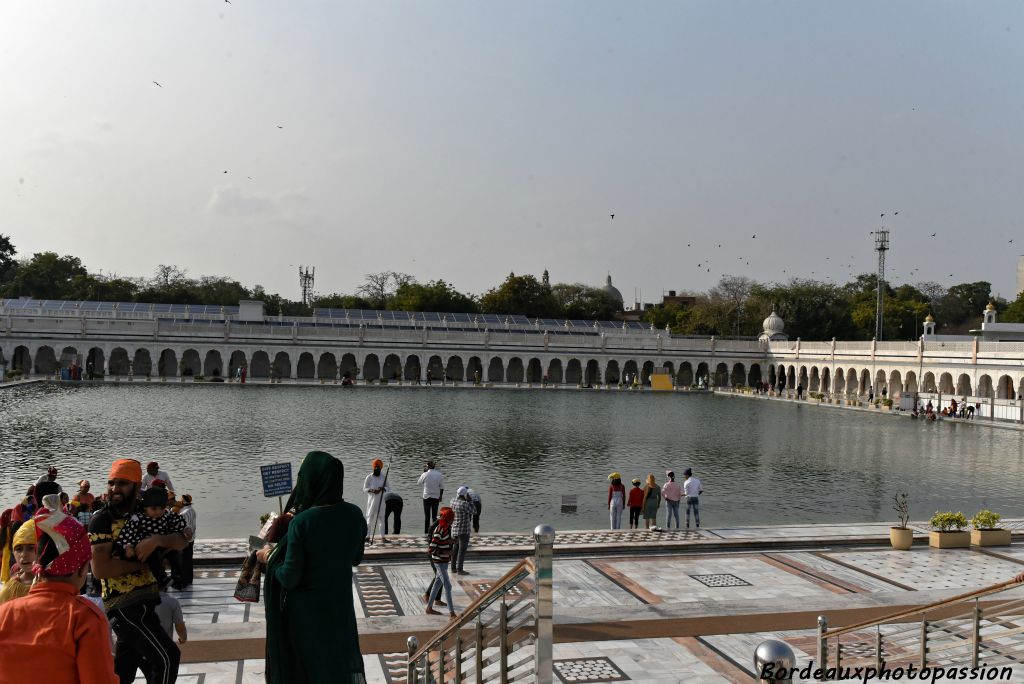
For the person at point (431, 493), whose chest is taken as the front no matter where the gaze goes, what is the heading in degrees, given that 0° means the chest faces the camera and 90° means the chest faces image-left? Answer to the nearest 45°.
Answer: approximately 180°

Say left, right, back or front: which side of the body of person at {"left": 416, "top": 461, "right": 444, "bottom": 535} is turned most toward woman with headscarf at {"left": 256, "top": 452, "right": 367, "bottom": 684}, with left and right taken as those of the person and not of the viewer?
back

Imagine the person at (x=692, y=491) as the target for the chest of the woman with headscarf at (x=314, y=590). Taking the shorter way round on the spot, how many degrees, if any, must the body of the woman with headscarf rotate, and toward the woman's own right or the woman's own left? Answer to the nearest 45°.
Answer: approximately 90° to the woman's own right

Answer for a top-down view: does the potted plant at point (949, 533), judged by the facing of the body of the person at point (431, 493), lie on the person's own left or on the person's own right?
on the person's own right

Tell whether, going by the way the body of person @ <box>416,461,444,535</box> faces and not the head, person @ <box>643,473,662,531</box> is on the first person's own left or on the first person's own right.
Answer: on the first person's own right

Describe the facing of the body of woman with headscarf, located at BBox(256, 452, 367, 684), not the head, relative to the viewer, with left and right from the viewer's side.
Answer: facing away from the viewer and to the left of the viewer

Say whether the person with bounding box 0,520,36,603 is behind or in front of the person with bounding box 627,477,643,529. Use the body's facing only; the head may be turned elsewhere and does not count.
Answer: behind

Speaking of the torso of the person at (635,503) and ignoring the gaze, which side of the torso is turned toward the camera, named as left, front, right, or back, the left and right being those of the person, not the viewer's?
back

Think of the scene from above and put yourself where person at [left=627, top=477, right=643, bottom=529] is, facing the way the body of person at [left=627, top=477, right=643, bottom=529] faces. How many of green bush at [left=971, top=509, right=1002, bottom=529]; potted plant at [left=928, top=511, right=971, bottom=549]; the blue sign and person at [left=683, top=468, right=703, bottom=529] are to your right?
3

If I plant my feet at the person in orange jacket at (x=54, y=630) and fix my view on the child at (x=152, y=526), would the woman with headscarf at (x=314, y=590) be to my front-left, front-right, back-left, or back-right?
front-right

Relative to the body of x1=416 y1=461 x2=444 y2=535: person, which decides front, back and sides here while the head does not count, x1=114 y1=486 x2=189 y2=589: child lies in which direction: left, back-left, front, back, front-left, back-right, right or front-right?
back

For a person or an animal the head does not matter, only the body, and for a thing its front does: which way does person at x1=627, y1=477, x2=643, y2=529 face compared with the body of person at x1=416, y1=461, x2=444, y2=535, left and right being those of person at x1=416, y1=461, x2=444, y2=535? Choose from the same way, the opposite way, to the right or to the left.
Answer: the same way

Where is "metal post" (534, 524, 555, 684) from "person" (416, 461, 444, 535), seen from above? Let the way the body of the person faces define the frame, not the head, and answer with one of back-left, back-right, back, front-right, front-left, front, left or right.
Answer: back
